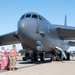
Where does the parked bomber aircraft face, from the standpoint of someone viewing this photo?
facing the viewer and to the left of the viewer
